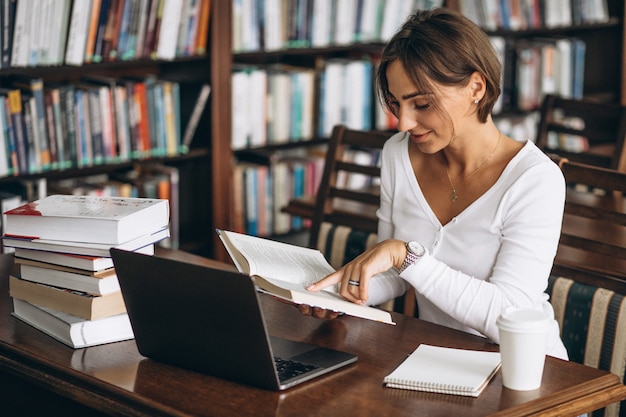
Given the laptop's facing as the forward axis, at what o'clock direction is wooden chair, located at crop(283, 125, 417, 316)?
The wooden chair is roughly at 11 o'clock from the laptop.

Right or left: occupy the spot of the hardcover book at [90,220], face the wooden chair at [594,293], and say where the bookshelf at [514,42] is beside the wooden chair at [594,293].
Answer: left

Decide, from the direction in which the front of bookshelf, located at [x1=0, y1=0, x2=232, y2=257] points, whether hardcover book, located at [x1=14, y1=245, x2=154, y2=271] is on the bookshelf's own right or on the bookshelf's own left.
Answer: on the bookshelf's own right

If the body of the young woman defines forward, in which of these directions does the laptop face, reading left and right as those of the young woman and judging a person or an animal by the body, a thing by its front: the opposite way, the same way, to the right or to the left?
the opposite way

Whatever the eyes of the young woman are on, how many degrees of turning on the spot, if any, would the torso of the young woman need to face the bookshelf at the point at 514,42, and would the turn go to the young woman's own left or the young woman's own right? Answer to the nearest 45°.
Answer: approximately 135° to the young woman's own right

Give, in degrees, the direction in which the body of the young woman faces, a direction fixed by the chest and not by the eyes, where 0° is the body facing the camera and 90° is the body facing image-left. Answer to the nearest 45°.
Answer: approximately 45°

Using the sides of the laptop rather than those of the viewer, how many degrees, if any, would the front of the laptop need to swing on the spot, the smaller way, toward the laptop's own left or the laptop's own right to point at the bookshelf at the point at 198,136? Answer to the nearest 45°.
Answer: approximately 45° to the laptop's own left

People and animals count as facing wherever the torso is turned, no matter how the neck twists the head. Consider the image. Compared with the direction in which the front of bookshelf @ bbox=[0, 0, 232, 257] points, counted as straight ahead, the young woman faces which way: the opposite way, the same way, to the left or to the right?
to the right

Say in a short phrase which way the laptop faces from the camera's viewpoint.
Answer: facing away from the viewer and to the right of the viewer

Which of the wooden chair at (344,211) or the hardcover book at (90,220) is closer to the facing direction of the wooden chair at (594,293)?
the hardcover book

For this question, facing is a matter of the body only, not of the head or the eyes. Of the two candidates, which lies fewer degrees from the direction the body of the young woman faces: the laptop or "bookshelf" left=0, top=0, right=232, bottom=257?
the laptop
